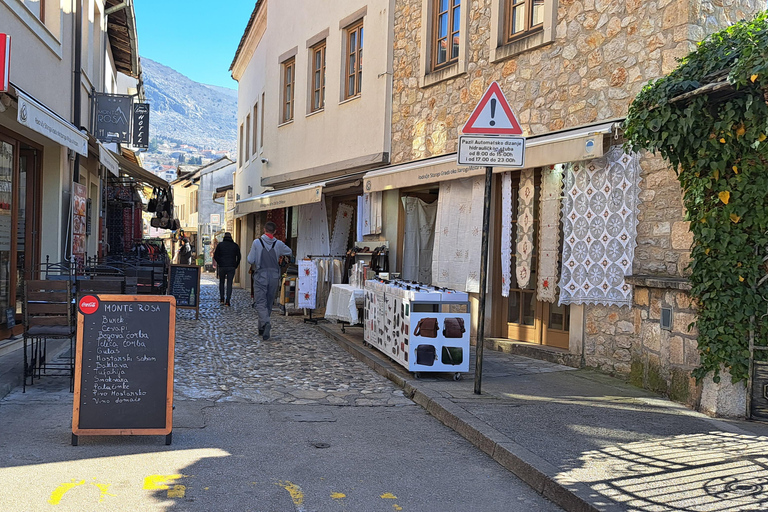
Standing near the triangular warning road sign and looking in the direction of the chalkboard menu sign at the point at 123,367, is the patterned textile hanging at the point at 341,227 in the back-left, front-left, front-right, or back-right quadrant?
back-right

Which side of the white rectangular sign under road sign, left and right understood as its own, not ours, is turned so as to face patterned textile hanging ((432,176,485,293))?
back

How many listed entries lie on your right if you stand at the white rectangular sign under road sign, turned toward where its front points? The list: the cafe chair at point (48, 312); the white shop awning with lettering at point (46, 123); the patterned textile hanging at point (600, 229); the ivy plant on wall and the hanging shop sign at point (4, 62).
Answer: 3

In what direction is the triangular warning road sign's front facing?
toward the camera

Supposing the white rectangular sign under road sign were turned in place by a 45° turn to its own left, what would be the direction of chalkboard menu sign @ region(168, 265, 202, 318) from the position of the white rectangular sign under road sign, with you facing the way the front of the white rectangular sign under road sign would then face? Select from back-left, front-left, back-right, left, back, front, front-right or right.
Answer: back

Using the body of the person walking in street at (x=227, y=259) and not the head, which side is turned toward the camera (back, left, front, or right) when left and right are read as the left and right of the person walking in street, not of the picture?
back

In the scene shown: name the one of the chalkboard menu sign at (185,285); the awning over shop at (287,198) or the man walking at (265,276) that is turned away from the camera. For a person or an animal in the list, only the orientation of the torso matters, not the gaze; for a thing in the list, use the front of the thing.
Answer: the man walking

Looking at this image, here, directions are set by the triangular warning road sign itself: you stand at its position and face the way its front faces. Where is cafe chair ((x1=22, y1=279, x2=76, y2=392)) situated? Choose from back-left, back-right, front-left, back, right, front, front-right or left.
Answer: right

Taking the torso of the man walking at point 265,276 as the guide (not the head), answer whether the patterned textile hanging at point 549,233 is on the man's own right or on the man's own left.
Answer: on the man's own right

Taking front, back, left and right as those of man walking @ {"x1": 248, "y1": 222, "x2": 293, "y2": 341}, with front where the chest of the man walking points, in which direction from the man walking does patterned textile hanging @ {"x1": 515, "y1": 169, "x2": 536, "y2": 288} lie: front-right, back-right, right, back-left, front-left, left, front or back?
back-right

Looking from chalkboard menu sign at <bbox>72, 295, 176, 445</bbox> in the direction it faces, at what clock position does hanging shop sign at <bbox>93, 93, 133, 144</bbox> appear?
The hanging shop sign is roughly at 6 o'clock from the chalkboard menu sign.

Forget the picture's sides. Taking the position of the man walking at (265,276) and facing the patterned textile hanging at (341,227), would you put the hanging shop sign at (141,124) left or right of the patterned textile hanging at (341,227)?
left

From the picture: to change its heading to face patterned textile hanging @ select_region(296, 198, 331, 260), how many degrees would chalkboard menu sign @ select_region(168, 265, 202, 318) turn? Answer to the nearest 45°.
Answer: approximately 135° to its left

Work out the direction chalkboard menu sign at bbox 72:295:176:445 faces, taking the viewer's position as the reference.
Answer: facing the viewer
